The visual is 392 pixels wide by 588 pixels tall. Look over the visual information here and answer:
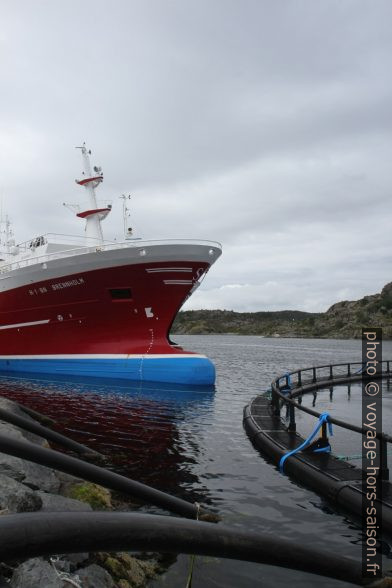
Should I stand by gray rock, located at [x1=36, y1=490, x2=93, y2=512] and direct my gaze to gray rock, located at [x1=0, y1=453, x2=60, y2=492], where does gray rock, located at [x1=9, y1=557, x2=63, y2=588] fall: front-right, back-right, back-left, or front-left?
back-left

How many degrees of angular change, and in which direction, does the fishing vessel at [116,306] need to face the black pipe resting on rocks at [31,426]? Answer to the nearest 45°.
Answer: approximately 45° to its right

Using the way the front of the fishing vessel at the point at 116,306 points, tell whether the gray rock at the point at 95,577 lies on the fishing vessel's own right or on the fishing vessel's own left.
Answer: on the fishing vessel's own right

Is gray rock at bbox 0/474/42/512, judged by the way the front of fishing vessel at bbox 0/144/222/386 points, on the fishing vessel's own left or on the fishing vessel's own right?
on the fishing vessel's own right

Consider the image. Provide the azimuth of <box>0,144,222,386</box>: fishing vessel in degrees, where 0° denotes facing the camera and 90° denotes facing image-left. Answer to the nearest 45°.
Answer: approximately 315°

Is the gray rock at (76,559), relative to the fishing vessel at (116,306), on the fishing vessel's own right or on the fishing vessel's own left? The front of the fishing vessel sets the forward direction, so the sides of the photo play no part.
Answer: on the fishing vessel's own right

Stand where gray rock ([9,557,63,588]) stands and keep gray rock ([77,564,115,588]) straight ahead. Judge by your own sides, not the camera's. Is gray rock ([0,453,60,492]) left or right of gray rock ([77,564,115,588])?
left

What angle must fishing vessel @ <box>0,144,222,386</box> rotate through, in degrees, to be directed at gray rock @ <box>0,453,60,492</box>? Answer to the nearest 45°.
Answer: approximately 45° to its right

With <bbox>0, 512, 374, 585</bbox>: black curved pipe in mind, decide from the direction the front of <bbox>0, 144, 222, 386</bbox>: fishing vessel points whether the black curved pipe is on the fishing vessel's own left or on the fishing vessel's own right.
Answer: on the fishing vessel's own right
